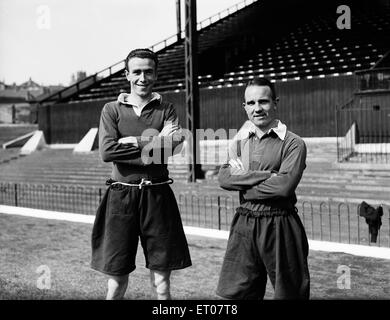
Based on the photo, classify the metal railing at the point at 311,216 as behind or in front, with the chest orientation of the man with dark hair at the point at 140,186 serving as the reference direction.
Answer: behind

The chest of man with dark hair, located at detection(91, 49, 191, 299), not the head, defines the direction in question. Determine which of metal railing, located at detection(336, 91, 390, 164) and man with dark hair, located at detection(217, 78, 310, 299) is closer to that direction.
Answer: the man with dark hair

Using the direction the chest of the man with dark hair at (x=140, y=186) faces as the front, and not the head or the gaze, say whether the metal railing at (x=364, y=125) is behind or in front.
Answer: behind

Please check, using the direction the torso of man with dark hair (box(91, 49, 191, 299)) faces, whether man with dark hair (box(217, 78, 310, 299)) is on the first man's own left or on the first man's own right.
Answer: on the first man's own left

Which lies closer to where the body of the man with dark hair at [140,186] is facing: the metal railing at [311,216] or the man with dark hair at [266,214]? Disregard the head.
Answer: the man with dark hair

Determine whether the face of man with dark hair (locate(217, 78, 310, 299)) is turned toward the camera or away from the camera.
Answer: toward the camera

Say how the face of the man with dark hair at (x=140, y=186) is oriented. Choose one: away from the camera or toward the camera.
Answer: toward the camera

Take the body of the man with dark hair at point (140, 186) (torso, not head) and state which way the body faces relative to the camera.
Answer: toward the camera
